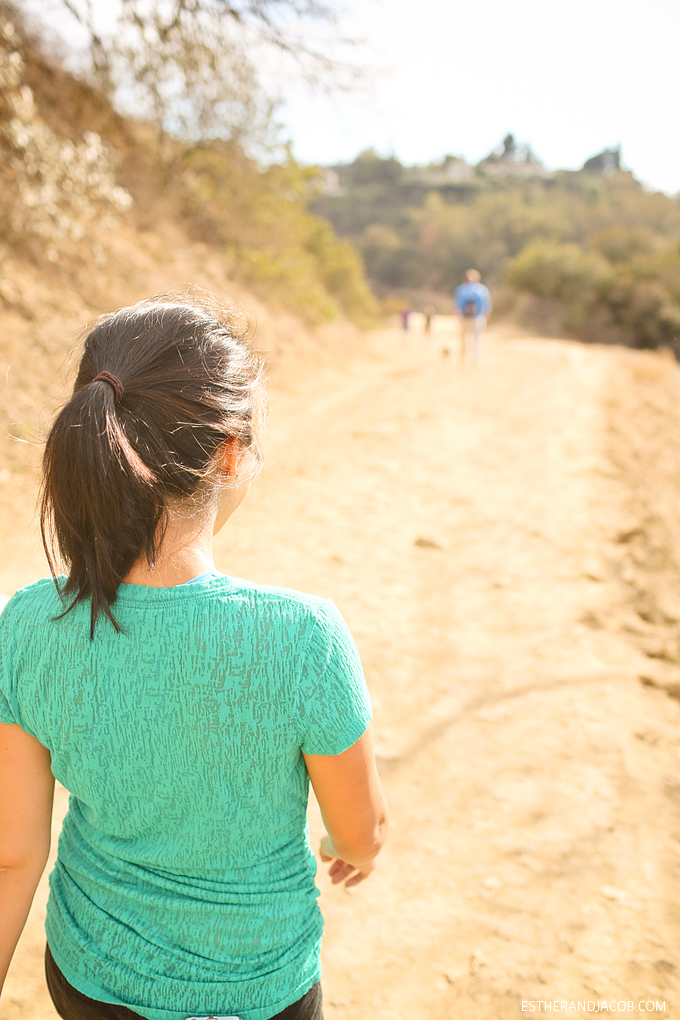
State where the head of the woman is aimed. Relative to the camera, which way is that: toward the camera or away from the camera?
away from the camera

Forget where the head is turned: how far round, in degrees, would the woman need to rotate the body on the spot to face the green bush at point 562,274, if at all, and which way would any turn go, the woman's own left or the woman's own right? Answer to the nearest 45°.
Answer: approximately 45° to the woman's own right

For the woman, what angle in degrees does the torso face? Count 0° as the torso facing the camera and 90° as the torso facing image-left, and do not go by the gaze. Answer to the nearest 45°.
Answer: approximately 180°
